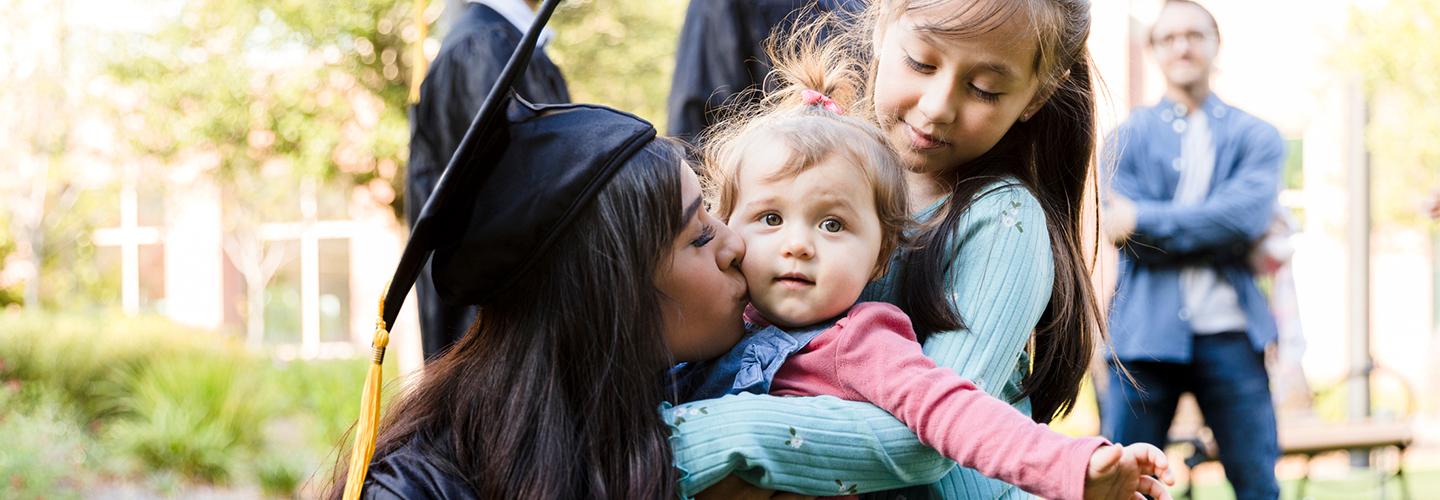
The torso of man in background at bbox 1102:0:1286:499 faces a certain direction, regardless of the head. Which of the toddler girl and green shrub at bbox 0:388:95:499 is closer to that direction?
the toddler girl

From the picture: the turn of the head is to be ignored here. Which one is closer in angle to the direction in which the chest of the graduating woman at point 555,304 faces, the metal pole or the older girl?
the older girl

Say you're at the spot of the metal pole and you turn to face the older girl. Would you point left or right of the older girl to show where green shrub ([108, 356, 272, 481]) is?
right

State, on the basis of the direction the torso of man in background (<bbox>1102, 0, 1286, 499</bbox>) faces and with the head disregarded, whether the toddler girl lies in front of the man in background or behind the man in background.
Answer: in front

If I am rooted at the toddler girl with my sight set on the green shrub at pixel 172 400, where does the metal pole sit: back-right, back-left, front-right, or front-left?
front-right

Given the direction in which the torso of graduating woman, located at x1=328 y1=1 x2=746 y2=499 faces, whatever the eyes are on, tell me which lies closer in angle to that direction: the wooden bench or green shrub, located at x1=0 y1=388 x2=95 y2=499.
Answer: the wooden bench

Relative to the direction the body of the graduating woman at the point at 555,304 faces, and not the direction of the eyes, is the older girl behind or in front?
in front

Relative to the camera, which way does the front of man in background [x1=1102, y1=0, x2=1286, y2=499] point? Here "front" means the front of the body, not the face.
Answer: toward the camera

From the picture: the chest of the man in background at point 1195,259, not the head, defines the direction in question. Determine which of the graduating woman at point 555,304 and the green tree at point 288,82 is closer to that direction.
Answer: the graduating woman

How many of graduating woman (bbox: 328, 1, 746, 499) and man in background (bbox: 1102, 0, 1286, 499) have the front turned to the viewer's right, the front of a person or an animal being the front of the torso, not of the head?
1

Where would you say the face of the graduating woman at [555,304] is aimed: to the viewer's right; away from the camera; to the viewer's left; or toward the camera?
to the viewer's right

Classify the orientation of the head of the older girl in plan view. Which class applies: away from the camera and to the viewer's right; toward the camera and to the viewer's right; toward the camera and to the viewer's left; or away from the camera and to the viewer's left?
toward the camera and to the viewer's left

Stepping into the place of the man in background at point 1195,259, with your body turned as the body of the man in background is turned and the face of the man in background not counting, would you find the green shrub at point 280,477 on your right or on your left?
on your right

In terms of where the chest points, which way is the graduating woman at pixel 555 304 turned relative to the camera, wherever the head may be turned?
to the viewer's right

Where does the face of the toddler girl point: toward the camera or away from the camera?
toward the camera

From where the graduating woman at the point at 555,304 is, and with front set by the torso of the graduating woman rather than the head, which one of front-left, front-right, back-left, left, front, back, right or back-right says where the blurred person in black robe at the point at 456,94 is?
left

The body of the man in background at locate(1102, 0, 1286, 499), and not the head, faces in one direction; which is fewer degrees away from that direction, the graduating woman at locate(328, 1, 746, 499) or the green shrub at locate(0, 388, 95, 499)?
the graduating woman
